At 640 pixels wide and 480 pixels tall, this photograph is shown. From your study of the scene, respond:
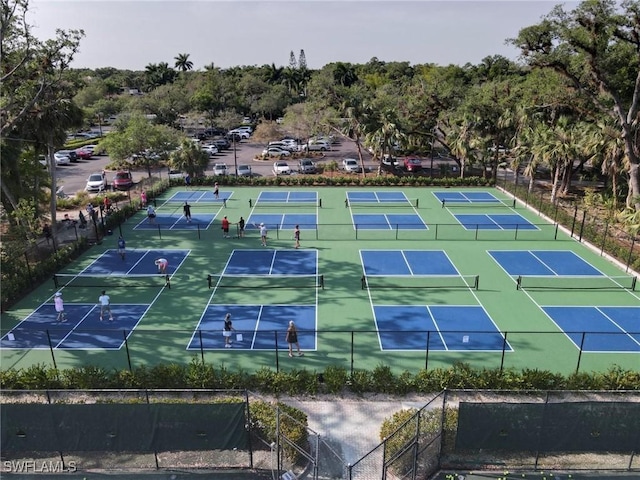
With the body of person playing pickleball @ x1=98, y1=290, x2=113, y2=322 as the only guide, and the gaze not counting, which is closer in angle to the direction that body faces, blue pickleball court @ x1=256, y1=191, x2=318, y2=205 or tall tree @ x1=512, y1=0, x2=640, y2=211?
the blue pickleball court

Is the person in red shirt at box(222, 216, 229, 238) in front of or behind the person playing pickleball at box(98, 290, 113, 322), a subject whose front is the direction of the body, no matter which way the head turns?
in front

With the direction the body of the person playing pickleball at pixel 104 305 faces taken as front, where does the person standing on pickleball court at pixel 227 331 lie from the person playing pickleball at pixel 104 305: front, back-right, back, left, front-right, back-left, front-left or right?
back-right

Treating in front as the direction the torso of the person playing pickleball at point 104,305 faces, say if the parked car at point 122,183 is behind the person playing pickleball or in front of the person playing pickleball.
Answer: in front

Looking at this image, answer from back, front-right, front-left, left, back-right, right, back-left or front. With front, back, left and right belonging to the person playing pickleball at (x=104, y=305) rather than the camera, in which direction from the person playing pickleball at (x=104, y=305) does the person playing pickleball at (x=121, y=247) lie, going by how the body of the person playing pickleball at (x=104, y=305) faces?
front

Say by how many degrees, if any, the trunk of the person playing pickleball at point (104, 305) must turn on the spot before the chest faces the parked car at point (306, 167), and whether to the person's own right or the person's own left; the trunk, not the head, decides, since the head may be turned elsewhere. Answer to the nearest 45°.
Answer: approximately 45° to the person's own right

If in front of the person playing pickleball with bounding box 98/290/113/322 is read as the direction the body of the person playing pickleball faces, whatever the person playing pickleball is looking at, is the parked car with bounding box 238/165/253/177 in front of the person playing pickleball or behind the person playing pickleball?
in front

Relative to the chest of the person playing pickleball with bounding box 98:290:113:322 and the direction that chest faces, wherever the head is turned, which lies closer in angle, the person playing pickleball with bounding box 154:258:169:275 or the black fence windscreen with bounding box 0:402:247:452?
the person playing pickleball

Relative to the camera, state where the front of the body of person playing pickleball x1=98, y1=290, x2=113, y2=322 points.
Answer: away from the camera

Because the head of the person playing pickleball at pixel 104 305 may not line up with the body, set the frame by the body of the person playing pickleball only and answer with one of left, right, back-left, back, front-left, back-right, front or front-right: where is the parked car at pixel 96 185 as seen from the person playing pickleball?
front

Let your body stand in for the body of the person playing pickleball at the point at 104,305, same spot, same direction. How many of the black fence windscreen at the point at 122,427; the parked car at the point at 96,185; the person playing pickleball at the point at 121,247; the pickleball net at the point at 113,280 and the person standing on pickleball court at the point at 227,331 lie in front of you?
3

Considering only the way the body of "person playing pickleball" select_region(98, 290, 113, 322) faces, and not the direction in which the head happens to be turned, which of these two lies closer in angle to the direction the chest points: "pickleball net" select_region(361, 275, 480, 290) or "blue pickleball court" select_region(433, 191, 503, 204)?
the blue pickleball court

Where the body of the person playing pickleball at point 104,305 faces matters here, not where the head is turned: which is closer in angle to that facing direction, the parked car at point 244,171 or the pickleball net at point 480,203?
the parked car

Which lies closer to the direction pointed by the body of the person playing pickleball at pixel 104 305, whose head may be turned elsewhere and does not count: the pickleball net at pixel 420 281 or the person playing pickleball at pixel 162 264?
the person playing pickleball

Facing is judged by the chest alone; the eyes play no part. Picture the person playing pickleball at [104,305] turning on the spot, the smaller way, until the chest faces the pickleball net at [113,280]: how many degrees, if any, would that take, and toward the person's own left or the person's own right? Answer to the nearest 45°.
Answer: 0° — they already face it
